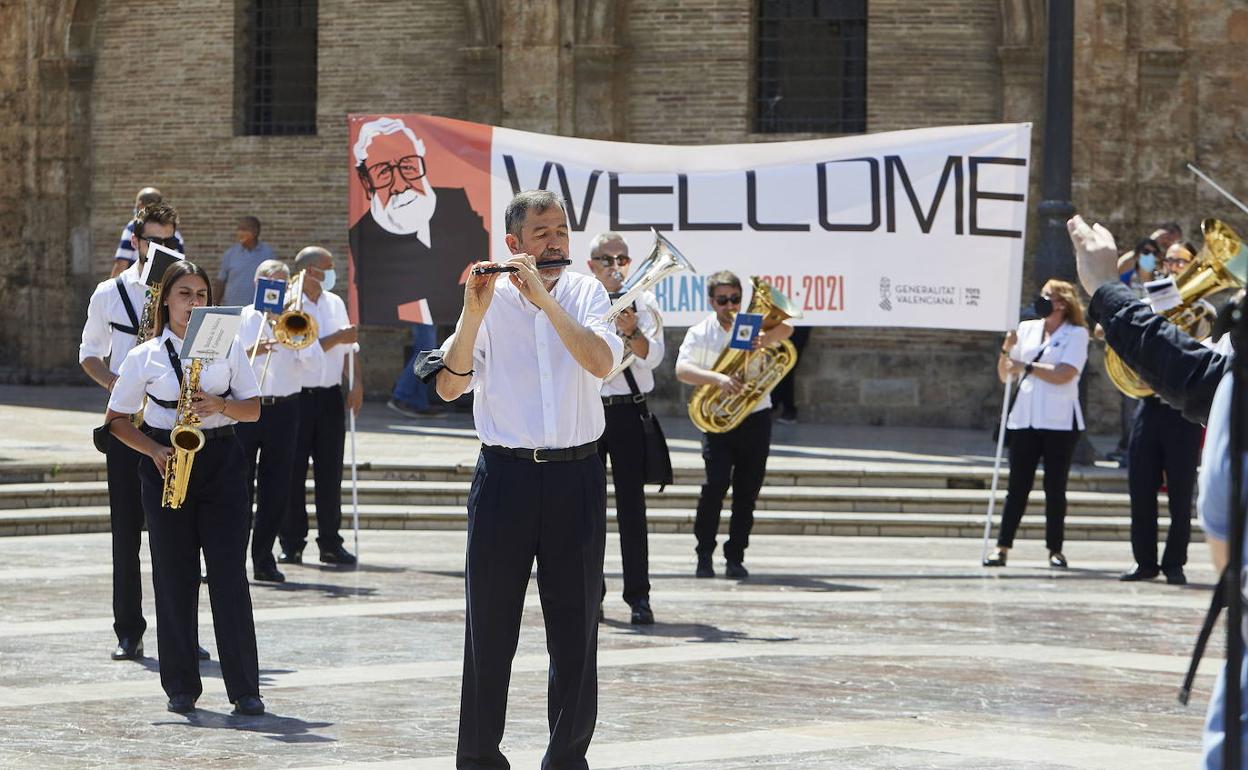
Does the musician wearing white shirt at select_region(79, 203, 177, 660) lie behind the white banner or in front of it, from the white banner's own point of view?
in front

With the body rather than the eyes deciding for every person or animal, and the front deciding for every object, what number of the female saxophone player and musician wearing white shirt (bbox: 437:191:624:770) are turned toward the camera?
2

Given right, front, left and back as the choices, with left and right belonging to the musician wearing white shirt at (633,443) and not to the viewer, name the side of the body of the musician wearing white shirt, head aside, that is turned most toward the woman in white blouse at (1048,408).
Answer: left

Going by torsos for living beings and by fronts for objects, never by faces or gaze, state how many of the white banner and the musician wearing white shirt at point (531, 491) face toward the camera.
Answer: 2

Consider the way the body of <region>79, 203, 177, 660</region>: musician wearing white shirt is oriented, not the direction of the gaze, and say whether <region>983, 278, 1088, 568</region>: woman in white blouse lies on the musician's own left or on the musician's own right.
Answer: on the musician's own left

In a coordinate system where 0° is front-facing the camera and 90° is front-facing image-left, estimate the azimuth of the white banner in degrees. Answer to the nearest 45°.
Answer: approximately 0°

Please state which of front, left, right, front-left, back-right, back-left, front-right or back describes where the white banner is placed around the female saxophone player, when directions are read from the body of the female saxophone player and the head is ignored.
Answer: back-left

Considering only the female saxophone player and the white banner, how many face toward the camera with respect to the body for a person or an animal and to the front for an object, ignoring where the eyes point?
2

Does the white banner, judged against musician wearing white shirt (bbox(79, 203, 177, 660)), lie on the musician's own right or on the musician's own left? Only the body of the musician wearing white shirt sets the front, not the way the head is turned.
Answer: on the musician's own left

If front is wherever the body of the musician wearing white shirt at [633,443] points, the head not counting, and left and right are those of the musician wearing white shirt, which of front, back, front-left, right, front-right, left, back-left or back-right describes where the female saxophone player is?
right
